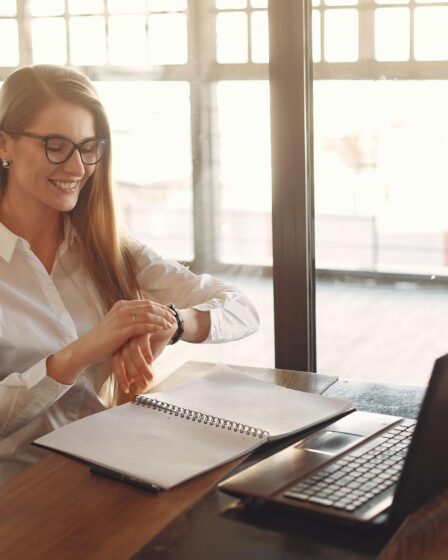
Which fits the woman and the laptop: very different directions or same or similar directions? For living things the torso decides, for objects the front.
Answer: very different directions

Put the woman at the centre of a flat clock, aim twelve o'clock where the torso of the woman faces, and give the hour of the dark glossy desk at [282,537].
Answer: The dark glossy desk is roughly at 1 o'clock from the woman.
